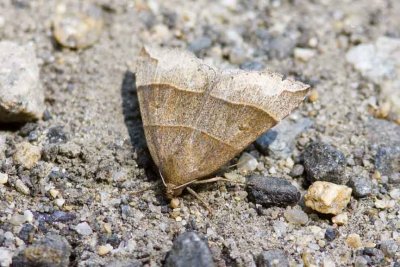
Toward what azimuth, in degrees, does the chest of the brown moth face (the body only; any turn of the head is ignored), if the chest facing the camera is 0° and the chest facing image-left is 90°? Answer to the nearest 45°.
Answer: approximately 0°

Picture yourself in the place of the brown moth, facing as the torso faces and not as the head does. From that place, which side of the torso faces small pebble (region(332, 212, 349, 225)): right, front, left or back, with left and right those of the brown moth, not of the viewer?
left

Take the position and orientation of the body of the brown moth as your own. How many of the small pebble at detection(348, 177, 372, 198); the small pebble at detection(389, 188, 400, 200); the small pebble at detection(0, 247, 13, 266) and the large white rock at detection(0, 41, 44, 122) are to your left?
2

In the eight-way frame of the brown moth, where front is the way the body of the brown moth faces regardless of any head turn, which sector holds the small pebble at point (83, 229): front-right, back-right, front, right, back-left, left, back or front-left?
front-right

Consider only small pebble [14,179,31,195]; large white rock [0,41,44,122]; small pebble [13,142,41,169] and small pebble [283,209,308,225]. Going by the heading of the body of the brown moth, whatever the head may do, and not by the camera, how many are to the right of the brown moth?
3

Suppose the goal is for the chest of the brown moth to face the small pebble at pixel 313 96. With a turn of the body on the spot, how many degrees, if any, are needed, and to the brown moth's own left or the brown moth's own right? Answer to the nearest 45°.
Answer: approximately 135° to the brown moth's own left

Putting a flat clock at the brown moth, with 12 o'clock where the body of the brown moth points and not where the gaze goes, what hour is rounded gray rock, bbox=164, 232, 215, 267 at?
The rounded gray rock is roughly at 12 o'clock from the brown moth.

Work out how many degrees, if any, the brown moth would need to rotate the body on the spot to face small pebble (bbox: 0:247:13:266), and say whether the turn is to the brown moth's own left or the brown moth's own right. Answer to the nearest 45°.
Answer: approximately 45° to the brown moth's own right

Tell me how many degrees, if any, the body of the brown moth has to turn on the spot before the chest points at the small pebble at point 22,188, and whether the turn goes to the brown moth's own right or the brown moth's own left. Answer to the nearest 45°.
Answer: approximately 90° to the brown moth's own right
